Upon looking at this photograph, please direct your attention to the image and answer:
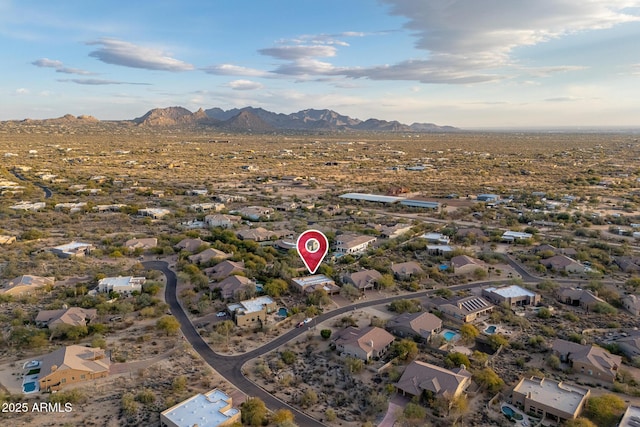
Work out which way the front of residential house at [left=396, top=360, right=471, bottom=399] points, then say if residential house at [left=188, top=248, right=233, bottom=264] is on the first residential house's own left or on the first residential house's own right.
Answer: on the first residential house's own right

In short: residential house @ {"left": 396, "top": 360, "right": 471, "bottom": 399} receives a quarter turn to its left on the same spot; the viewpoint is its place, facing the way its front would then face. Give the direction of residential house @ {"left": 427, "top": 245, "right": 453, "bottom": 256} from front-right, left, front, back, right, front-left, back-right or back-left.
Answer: back-left

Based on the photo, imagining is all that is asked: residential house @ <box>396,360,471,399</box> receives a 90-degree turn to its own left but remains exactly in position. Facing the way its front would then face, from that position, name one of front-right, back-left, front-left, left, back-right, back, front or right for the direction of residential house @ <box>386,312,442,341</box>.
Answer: back-left

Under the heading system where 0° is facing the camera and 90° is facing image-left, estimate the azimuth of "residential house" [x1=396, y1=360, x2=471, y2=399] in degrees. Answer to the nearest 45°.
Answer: approximately 45°

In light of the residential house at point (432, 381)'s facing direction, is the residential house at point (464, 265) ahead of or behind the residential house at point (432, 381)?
behind

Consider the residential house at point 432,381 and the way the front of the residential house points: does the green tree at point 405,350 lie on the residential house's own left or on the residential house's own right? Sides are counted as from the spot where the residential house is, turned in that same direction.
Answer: on the residential house's own right

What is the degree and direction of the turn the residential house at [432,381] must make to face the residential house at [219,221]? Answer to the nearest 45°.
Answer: approximately 90° to its right
